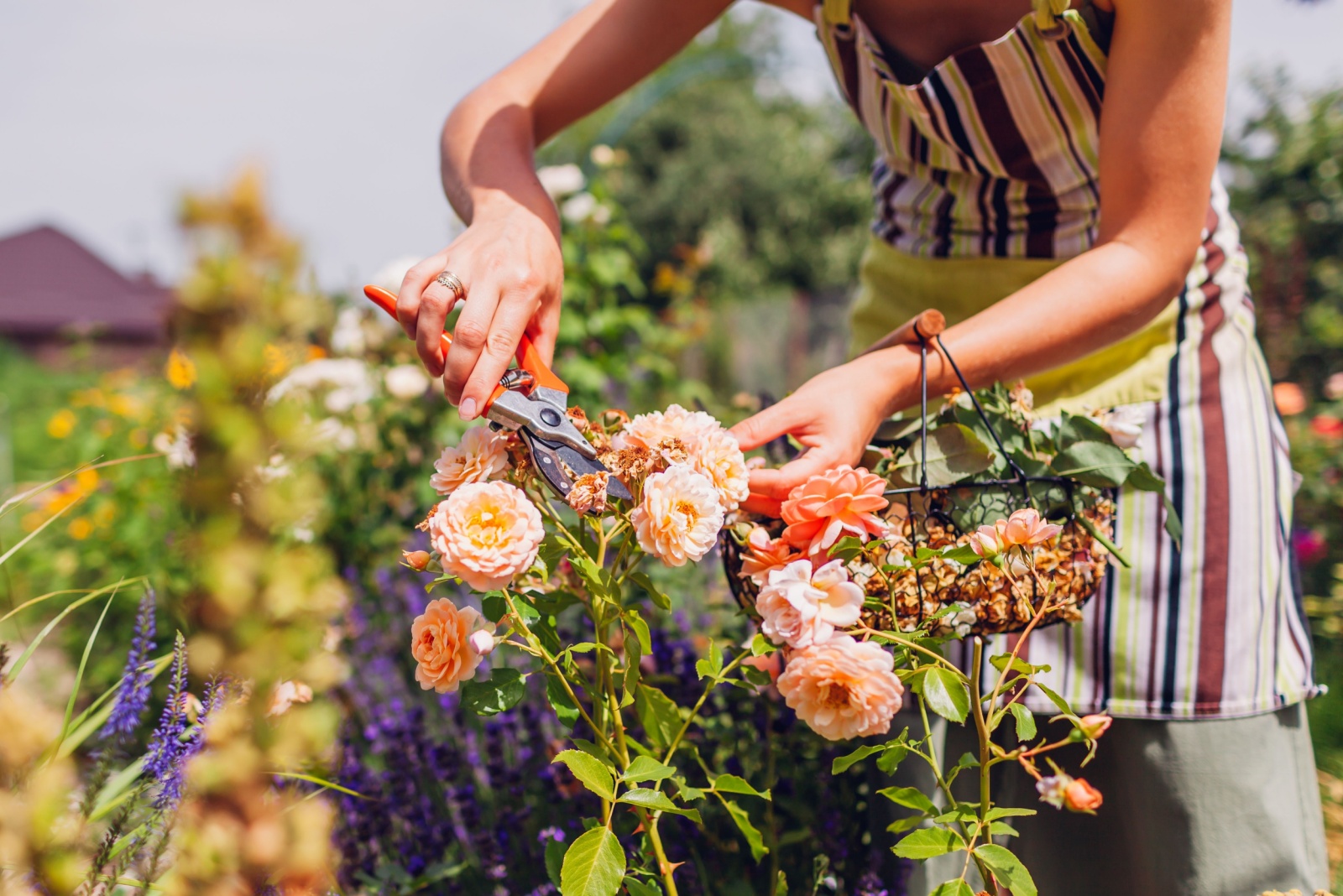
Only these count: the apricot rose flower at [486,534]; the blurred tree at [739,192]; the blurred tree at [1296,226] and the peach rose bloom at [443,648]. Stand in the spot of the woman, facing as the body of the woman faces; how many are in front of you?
2

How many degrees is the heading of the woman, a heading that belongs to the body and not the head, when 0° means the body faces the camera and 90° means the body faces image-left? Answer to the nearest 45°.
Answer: approximately 45°

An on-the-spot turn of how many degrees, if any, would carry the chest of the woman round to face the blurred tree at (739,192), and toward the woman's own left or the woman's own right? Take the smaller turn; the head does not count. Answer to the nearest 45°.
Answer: approximately 135° to the woman's own right

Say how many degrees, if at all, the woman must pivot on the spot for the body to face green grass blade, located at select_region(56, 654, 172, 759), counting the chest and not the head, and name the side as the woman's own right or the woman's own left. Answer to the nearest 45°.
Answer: approximately 45° to the woman's own right

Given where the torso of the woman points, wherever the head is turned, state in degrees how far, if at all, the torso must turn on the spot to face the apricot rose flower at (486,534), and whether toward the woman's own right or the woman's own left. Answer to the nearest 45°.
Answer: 0° — they already face it
